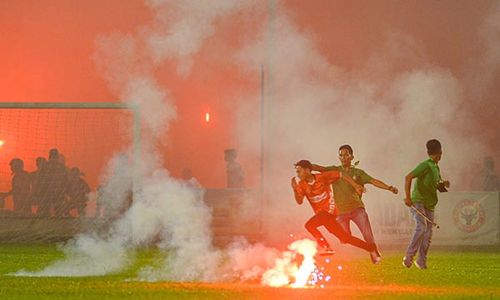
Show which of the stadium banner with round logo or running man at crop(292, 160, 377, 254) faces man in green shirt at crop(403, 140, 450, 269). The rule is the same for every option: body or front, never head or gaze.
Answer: the stadium banner with round logo

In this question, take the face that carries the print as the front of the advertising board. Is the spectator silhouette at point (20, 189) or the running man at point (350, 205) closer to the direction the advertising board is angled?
the running man

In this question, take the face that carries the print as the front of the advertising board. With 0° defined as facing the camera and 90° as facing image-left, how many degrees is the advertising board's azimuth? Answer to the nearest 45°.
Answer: approximately 0°

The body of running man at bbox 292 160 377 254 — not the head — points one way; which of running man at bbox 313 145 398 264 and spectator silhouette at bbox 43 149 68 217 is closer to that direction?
the spectator silhouette

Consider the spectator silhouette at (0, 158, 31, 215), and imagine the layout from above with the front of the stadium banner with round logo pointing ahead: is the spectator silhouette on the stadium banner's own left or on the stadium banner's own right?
on the stadium banner's own right

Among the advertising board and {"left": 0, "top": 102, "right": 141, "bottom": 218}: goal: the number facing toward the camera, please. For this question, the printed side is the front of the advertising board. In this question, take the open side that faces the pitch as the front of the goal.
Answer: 2

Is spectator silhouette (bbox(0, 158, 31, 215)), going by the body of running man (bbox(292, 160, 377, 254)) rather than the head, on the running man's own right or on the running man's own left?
on the running man's own right

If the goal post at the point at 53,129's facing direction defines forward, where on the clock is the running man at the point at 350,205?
The running man is roughly at 11 o'clock from the goal post.
